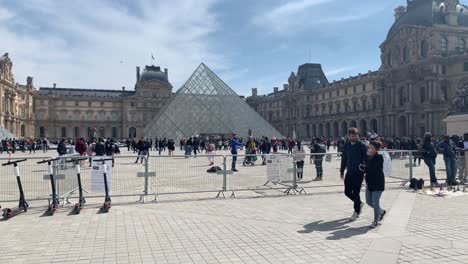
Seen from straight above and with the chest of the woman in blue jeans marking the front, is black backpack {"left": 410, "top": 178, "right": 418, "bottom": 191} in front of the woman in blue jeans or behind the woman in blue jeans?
behind

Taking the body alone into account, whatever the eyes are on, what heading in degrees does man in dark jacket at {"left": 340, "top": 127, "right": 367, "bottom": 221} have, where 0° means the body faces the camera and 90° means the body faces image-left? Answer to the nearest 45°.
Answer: approximately 0°

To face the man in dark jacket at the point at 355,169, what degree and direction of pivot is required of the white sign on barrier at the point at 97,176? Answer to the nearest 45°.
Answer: approximately 45° to its left

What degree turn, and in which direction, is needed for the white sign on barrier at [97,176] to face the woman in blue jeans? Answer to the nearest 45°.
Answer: approximately 45° to its left

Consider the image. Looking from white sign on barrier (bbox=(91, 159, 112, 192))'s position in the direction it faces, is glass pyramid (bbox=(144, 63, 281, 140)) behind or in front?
behind

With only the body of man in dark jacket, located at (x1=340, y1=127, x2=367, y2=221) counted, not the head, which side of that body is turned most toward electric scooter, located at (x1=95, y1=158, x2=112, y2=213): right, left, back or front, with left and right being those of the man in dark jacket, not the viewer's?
right

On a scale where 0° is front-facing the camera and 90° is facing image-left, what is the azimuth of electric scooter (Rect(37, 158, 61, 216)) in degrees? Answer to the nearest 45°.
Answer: approximately 225°

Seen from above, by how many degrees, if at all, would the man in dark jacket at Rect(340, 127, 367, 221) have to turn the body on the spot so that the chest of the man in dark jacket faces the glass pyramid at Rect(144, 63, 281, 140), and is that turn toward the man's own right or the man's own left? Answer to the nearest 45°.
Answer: approximately 135° to the man's own right

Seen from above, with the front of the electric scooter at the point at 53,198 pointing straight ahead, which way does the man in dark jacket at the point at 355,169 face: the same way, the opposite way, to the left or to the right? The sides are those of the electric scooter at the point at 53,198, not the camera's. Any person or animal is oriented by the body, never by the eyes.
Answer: the opposite way

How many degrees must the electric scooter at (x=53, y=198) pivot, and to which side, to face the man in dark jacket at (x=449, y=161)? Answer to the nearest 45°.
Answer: approximately 45° to its right

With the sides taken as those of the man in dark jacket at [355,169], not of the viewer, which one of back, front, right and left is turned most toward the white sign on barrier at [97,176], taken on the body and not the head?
right

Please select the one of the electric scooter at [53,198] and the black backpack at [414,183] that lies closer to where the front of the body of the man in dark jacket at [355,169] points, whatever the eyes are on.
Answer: the electric scooter

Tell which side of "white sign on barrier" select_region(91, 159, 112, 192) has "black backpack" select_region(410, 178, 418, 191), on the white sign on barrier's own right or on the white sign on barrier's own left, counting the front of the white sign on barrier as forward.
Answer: on the white sign on barrier's own left
